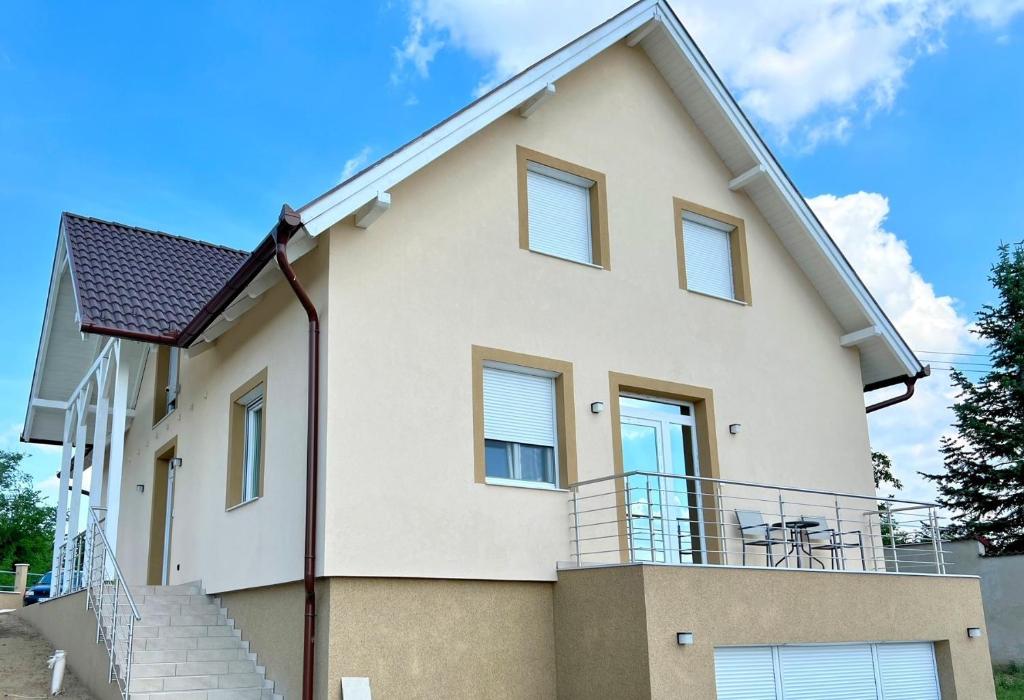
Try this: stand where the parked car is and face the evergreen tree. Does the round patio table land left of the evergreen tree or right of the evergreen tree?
right

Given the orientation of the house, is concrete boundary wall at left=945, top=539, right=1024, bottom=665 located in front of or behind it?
behind
